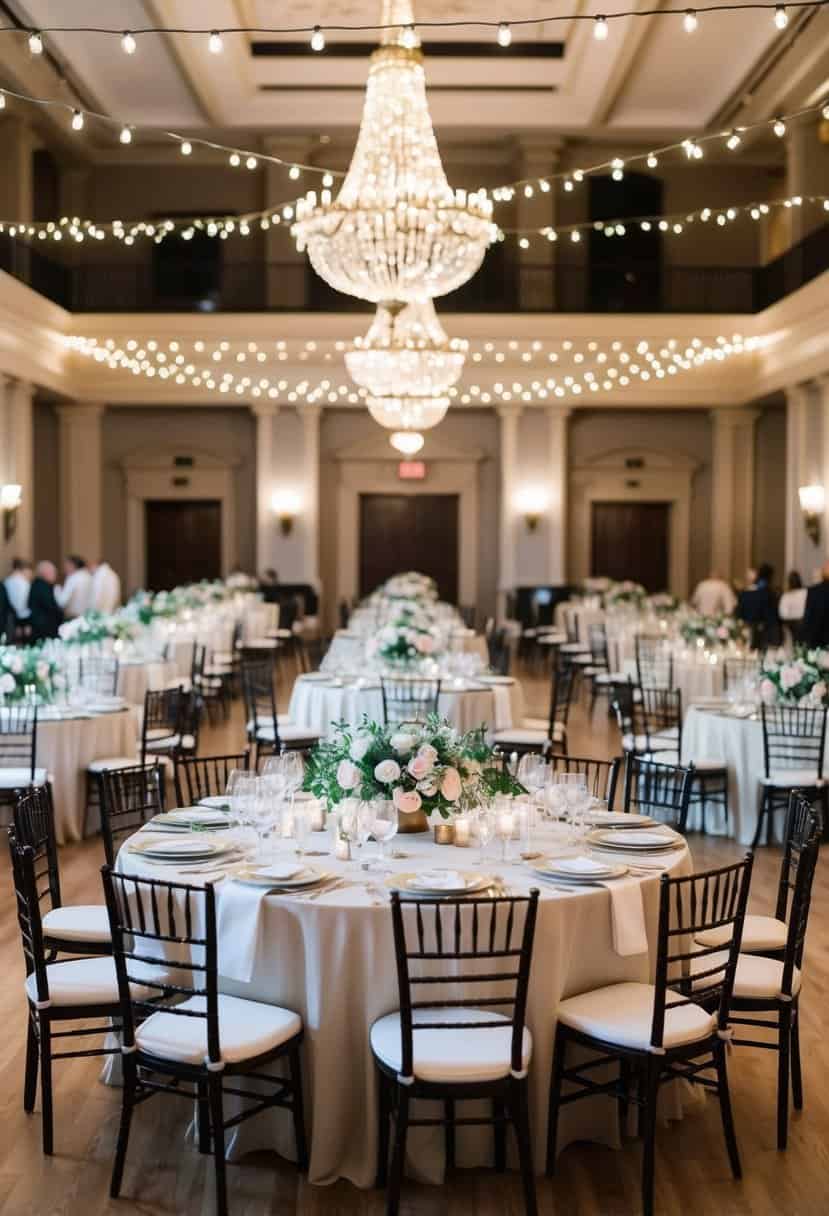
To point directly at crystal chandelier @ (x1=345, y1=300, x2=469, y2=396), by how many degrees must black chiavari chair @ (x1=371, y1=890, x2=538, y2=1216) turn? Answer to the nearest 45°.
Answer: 0° — it already faces it

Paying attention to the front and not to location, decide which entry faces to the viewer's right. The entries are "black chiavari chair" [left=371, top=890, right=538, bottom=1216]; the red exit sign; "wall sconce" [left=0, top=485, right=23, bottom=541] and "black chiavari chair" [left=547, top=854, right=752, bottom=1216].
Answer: the wall sconce

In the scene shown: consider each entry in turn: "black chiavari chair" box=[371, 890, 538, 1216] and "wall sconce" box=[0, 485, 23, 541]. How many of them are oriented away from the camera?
1

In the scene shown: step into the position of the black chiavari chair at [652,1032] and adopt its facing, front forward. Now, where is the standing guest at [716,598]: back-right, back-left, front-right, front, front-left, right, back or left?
front-right

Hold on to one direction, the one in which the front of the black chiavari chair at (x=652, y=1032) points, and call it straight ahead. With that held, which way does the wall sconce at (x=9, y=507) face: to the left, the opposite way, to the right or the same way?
to the right

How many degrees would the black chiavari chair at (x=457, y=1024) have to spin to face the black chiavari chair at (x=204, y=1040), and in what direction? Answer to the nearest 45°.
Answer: approximately 90° to its left

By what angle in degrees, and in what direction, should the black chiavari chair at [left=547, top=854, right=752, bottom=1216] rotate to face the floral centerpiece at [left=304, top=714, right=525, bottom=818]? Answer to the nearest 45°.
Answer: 0° — it already faces it

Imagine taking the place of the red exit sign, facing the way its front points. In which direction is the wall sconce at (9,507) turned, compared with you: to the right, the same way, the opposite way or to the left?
to the left

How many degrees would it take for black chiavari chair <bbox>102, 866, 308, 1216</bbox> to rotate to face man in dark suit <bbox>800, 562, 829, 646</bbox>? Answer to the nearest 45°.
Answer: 0° — it already faces them

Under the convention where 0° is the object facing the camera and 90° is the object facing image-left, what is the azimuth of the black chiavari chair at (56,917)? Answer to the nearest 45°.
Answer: approximately 270°

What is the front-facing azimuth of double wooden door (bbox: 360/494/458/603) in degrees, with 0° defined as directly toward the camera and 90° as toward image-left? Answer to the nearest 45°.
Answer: approximately 0°

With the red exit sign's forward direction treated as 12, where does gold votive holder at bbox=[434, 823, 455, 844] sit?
The gold votive holder is roughly at 12 o'clock from the red exit sign.

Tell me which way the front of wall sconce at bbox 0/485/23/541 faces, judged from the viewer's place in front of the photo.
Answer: facing to the right of the viewer
